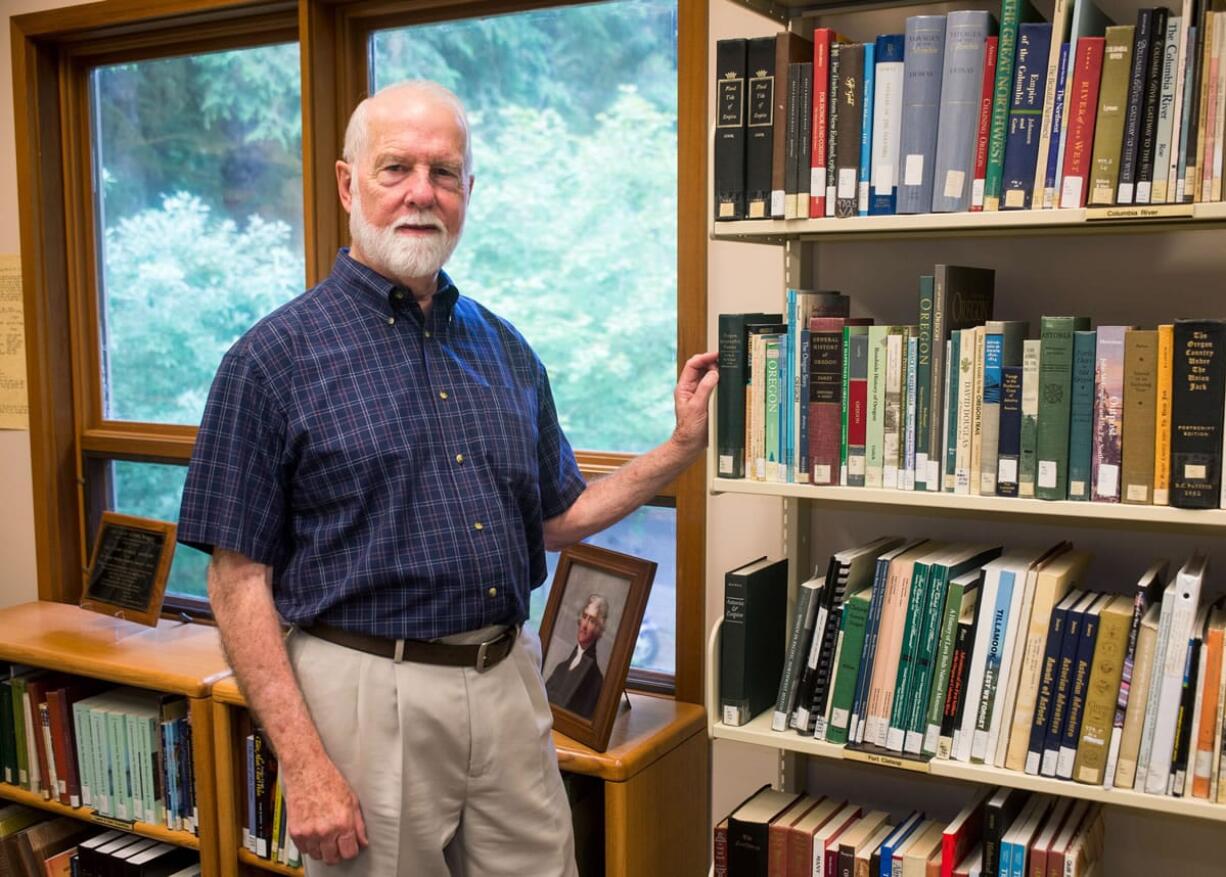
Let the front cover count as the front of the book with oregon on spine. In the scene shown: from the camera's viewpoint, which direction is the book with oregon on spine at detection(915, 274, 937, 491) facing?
to the viewer's right

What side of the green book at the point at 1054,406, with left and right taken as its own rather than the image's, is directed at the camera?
right

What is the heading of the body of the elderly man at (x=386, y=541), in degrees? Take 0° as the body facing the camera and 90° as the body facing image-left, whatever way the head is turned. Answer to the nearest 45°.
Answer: approximately 315°

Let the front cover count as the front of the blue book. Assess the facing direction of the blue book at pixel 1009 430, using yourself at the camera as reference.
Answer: facing to the right of the viewer

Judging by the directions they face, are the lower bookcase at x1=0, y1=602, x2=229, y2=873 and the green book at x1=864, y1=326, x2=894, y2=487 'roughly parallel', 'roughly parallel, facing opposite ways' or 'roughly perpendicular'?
roughly parallel

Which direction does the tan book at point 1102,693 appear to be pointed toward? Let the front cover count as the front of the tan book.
to the viewer's right

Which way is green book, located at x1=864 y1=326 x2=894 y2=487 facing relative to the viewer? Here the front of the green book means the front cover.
to the viewer's right

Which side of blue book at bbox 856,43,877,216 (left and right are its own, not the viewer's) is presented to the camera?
right

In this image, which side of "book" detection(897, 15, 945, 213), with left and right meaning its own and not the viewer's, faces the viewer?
right
